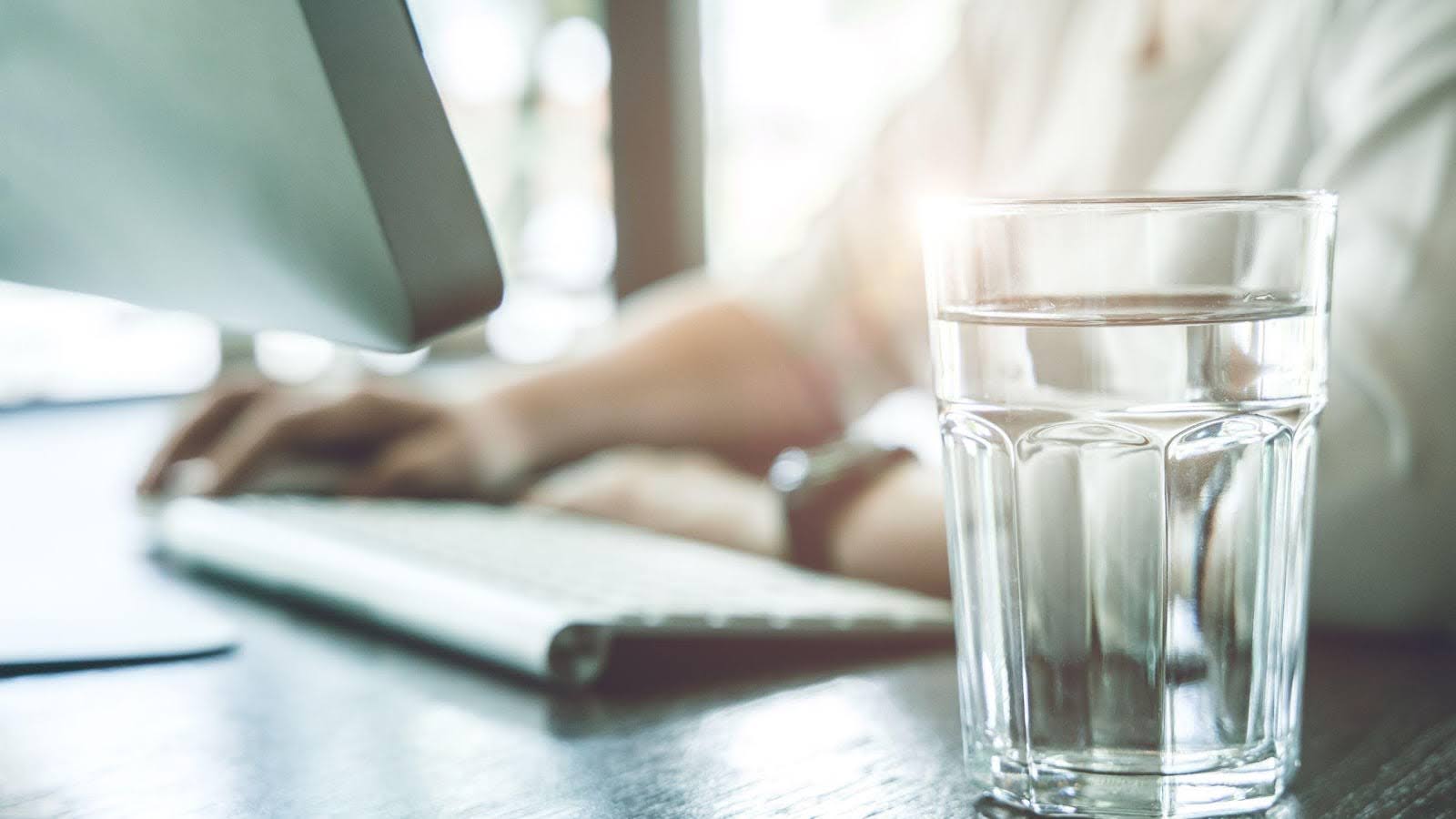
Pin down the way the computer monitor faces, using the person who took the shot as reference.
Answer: facing away from the viewer and to the right of the viewer

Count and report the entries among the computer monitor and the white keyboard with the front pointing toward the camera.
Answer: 0

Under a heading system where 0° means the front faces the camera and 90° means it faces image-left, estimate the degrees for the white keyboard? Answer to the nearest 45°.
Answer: approximately 225°
